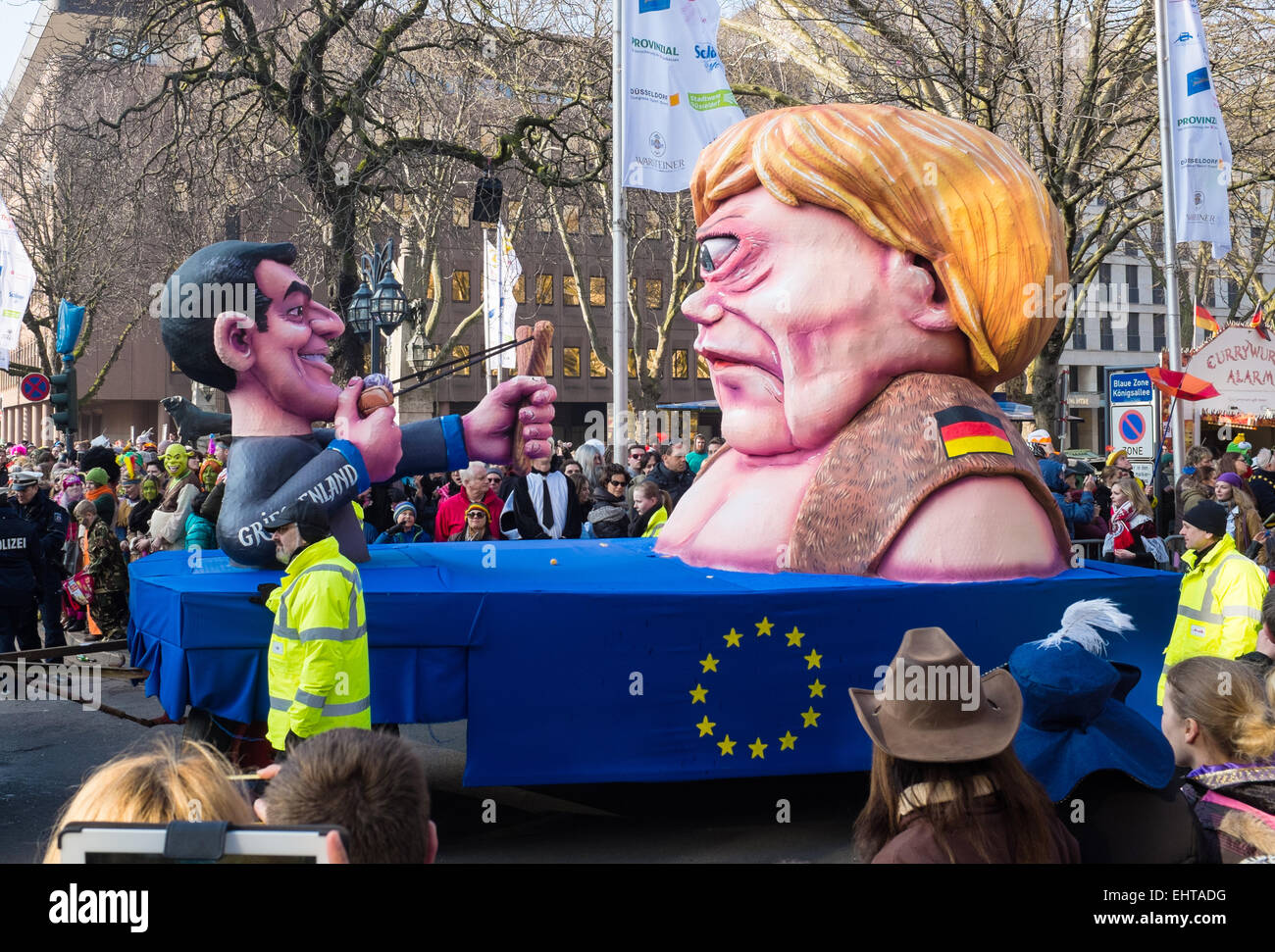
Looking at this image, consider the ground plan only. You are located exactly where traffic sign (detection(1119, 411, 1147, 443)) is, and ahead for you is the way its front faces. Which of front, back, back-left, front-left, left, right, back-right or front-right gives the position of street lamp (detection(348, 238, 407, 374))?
front-right

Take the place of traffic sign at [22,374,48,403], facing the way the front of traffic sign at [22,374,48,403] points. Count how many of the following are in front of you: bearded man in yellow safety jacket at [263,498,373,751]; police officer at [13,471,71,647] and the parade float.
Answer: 3

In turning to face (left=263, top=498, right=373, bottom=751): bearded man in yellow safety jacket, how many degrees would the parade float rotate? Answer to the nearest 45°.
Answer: approximately 45° to its left

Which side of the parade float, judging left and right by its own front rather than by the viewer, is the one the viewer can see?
left

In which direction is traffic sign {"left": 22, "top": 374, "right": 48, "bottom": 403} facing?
toward the camera

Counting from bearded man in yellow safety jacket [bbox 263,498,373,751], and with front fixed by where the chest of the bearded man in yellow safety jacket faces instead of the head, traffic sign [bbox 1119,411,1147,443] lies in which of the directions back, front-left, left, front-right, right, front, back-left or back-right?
back-right

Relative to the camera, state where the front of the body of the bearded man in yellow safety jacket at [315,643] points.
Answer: to the viewer's left

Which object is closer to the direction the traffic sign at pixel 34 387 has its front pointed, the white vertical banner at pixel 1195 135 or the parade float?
the parade float

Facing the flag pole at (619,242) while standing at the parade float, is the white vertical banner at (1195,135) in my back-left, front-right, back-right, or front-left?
front-right

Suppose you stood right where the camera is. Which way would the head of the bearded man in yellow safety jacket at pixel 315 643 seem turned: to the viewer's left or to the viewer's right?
to the viewer's left

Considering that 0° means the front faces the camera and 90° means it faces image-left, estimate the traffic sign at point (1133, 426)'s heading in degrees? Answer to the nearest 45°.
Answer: approximately 0°

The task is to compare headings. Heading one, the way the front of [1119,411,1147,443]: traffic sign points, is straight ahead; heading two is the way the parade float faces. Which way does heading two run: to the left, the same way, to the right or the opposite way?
to the right

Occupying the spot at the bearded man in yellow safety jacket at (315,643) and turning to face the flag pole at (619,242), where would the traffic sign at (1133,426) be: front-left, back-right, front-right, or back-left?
front-right

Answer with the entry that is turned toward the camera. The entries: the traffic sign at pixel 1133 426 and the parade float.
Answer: the traffic sign
